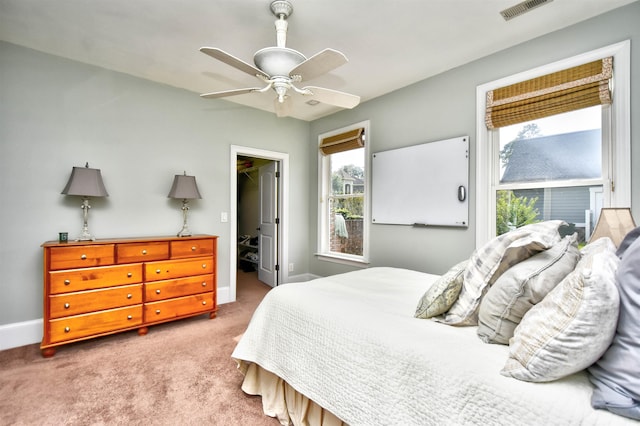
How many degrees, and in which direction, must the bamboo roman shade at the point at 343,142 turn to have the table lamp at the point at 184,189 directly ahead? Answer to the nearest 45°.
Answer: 0° — it already faces it

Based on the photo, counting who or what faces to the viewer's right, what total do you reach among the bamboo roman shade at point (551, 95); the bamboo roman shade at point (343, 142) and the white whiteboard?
0

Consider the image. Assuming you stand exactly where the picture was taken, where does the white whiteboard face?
facing the viewer and to the left of the viewer

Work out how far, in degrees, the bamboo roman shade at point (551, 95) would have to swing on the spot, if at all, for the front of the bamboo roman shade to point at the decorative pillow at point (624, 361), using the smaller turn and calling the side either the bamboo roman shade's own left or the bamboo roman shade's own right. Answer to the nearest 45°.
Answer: approximately 45° to the bamboo roman shade's own left

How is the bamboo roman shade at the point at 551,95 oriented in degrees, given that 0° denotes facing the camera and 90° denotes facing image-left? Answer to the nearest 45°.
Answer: approximately 45°

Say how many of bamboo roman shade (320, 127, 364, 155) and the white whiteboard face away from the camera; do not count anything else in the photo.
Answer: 0

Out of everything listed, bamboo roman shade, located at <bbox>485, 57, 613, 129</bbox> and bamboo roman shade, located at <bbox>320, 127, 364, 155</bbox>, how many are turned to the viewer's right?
0

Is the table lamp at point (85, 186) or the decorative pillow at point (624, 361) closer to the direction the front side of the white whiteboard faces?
the table lamp

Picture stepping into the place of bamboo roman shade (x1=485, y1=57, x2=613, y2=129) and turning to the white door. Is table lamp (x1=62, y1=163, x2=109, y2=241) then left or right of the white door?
left

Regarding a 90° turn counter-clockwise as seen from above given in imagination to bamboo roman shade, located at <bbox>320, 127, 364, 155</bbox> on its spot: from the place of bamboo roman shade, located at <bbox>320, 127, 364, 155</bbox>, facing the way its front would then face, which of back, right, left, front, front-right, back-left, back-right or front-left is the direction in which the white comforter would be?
front-right

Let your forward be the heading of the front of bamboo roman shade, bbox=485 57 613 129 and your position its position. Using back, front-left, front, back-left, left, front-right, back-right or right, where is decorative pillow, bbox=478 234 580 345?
front-left

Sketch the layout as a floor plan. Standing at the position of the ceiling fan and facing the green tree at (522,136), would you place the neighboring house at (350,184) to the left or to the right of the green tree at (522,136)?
left

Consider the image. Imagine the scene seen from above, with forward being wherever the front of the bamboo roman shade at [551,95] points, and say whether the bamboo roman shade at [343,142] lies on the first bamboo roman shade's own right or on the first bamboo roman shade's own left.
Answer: on the first bamboo roman shade's own right

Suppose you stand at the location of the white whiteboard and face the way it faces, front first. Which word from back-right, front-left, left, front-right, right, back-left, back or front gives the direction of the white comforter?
front-left

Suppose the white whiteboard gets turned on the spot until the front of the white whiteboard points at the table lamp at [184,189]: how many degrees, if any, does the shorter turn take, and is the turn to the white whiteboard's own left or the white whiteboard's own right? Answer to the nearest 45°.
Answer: approximately 45° to the white whiteboard's own right
